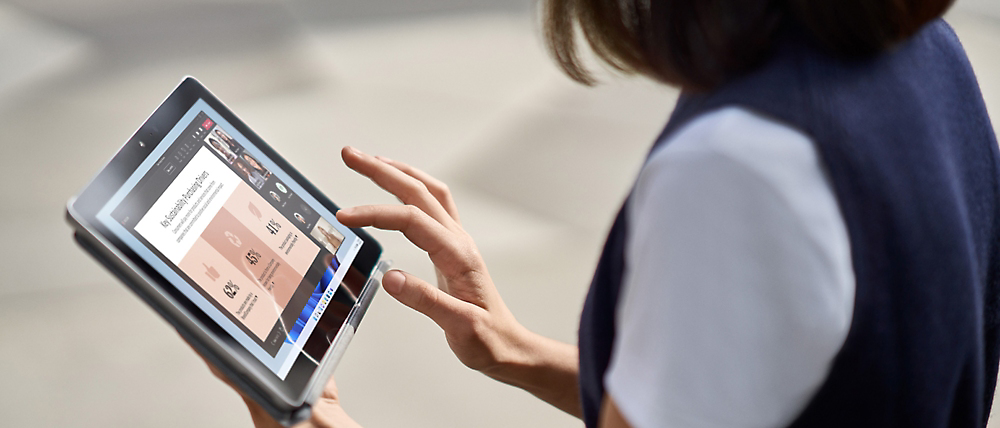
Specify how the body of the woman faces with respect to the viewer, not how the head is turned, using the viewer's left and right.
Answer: facing away from the viewer and to the left of the viewer

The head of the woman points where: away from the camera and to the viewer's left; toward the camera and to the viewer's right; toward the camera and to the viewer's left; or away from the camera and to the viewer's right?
away from the camera and to the viewer's left
